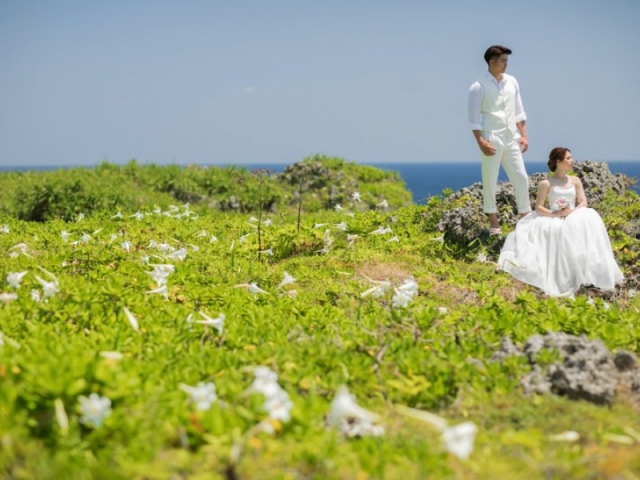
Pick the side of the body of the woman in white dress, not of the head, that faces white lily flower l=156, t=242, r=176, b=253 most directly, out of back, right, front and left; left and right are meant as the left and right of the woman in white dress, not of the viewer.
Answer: right

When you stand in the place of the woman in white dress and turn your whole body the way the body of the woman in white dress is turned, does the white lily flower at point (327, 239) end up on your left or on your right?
on your right

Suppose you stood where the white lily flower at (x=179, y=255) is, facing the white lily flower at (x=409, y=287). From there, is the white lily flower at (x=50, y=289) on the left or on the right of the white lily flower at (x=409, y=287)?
right

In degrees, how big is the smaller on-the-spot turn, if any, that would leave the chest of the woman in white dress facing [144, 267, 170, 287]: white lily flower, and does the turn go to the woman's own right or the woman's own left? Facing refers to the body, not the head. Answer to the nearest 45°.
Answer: approximately 45° to the woman's own right

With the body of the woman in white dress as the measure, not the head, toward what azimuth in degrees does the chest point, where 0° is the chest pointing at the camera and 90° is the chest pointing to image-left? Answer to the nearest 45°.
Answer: approximately 0°

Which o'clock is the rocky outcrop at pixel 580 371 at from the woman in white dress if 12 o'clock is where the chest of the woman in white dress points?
The rocky outcrop is roughly at 12 o'clock from the woman in white dress.

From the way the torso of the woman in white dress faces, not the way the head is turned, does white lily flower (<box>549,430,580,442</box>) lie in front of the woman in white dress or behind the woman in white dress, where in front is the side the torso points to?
in front

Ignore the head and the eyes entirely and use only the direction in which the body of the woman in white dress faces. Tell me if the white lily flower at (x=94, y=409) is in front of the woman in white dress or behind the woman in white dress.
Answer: in front

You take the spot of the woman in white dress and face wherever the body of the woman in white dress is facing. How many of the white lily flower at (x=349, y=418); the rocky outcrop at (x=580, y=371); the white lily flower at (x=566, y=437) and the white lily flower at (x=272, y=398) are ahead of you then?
4

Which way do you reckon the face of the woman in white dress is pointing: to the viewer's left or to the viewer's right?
to the viewer's right

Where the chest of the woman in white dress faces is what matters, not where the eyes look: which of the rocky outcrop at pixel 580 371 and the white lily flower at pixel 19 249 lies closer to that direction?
the rocky outcrop
